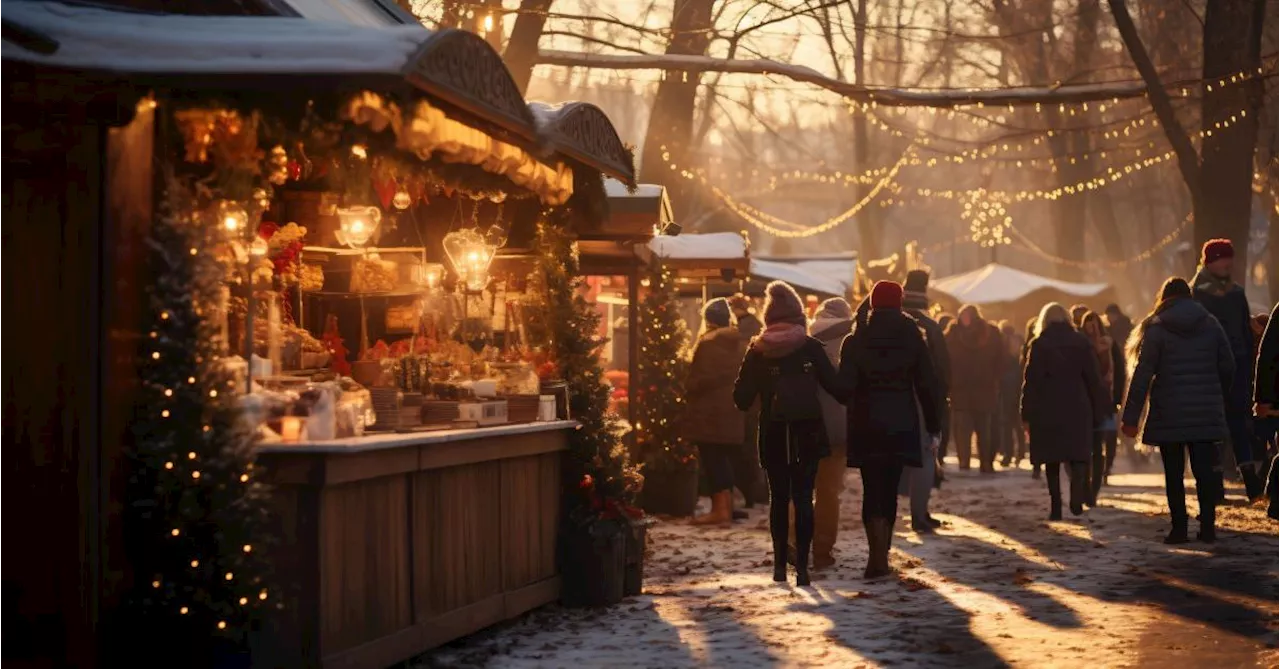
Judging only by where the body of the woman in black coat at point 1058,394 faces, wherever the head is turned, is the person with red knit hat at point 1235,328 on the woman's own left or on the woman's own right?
on the woman's own right

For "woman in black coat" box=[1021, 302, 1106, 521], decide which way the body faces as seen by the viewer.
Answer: away from the camera

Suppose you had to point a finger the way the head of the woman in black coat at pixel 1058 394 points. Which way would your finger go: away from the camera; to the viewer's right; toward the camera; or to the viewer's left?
away from the camera

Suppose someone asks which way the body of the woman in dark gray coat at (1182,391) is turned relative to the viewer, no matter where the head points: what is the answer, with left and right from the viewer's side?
facing away from the viewer

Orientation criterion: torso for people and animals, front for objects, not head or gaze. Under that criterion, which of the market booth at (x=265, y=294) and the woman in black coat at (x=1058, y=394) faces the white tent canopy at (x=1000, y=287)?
the woman in black coat

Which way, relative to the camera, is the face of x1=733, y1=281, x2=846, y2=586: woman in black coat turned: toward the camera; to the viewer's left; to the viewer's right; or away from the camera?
away from the camera

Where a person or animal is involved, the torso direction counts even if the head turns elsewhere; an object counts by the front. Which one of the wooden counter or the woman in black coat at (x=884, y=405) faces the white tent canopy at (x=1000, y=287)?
the woman in black coat

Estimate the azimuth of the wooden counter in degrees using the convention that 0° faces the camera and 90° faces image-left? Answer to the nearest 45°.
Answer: approximately 315°

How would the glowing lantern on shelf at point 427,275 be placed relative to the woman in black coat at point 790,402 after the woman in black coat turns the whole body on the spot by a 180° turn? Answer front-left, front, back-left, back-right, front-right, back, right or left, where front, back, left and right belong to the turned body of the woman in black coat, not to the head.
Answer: right

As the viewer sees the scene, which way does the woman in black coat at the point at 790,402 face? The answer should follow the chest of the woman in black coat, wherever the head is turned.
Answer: away from the camera

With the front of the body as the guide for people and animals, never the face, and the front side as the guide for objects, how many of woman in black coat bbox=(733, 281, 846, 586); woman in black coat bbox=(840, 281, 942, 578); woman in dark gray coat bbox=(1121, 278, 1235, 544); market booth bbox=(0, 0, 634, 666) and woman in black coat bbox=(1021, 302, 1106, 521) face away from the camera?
4

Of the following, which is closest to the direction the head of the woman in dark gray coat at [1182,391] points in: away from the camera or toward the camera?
away from the camera

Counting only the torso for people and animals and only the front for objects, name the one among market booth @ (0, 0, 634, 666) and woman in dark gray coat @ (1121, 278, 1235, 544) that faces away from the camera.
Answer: the woman in dark gray coat

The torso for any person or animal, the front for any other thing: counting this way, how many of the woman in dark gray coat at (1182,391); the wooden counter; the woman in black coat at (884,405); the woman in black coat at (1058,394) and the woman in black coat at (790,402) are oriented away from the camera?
4

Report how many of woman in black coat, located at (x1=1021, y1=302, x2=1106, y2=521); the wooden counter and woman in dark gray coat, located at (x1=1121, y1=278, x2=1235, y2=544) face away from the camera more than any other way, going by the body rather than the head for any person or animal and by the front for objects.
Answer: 2

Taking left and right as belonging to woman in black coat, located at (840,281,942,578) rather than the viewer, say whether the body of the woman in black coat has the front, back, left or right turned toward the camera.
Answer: back
